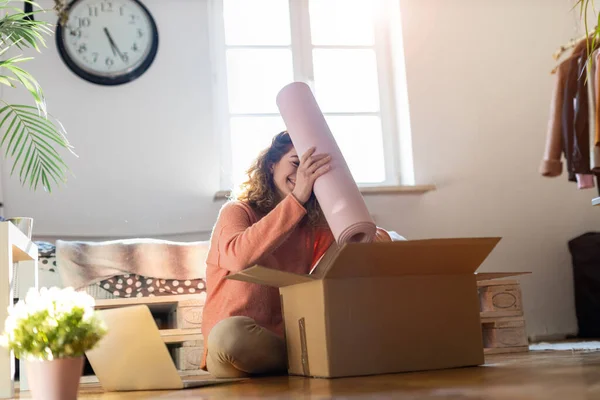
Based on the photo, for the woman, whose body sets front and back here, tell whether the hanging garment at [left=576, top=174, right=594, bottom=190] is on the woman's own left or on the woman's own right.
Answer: on the woman's own left

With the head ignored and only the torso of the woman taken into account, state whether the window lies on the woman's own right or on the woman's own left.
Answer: on the woman's own left

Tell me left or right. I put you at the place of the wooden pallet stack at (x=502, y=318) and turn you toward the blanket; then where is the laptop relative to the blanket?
left

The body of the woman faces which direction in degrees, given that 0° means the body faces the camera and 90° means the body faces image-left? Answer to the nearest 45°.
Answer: approximately 315°

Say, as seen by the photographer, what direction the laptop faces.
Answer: facing away from the viewer and to the right of the viewer

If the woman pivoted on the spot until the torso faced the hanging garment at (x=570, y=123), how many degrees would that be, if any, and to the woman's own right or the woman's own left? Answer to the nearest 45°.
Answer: approximately 90° to the woman's own left
